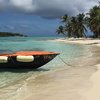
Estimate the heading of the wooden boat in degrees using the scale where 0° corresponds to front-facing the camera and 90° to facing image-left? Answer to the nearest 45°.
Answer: approximately 270°
